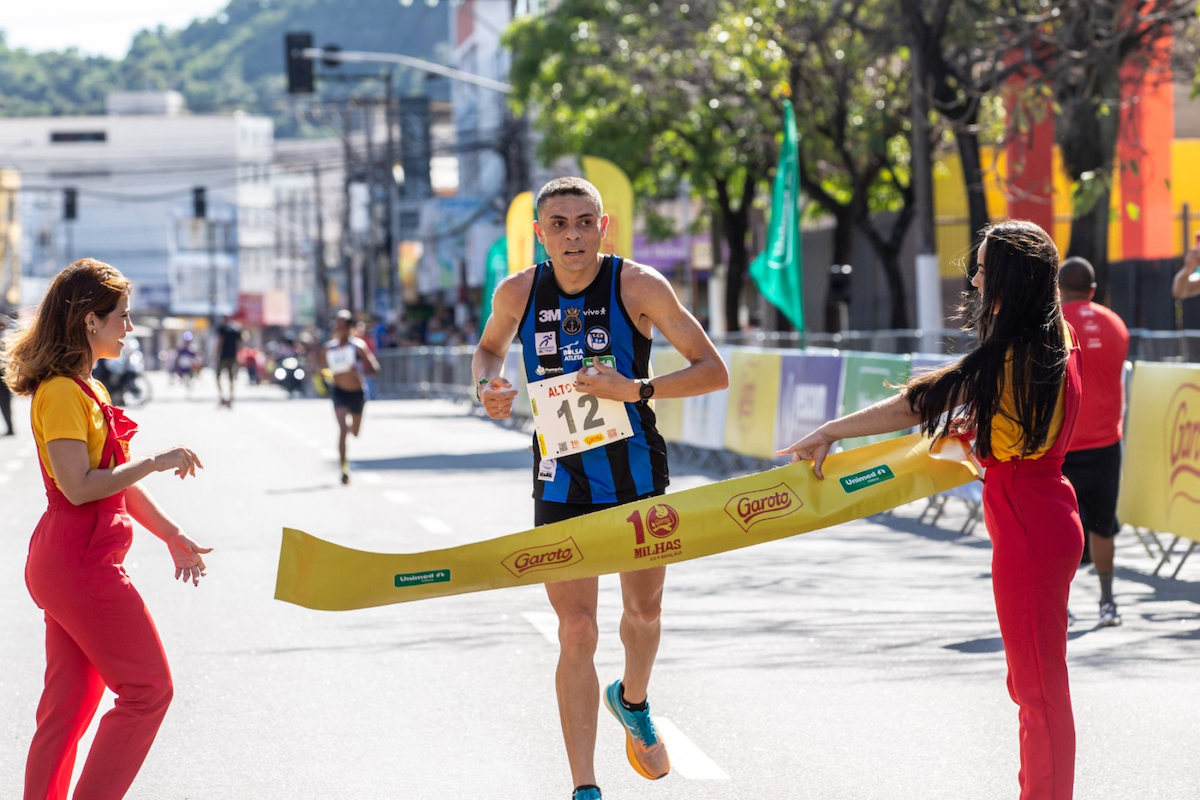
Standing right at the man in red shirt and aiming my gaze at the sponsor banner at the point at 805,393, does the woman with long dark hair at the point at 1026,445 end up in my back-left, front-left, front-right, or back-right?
back-left

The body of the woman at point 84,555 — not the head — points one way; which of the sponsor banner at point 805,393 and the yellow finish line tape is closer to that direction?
the yellow finish line tape

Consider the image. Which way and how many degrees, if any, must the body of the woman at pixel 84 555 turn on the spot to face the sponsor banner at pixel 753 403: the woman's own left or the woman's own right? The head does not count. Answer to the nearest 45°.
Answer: approximately 45° to the woman's own left

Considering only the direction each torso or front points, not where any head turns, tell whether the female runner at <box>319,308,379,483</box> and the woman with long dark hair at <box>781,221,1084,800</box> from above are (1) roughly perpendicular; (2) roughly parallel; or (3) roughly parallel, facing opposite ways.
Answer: roughly perpendicular

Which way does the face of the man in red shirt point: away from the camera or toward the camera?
away from the camera

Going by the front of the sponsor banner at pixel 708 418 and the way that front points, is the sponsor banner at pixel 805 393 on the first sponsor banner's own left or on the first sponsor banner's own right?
on the first sponsor banner's own left

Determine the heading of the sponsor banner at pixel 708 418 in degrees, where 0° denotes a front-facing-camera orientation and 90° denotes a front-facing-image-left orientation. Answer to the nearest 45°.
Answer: approximately 45°

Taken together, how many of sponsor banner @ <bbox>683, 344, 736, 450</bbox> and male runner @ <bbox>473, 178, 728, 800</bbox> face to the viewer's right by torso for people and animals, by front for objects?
0

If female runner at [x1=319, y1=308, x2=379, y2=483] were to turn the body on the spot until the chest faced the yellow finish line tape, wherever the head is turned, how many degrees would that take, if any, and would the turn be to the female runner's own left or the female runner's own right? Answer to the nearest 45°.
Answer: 0° — they already face it

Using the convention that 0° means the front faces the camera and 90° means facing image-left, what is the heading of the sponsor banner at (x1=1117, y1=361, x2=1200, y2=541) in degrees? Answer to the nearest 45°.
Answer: approximately 45°
